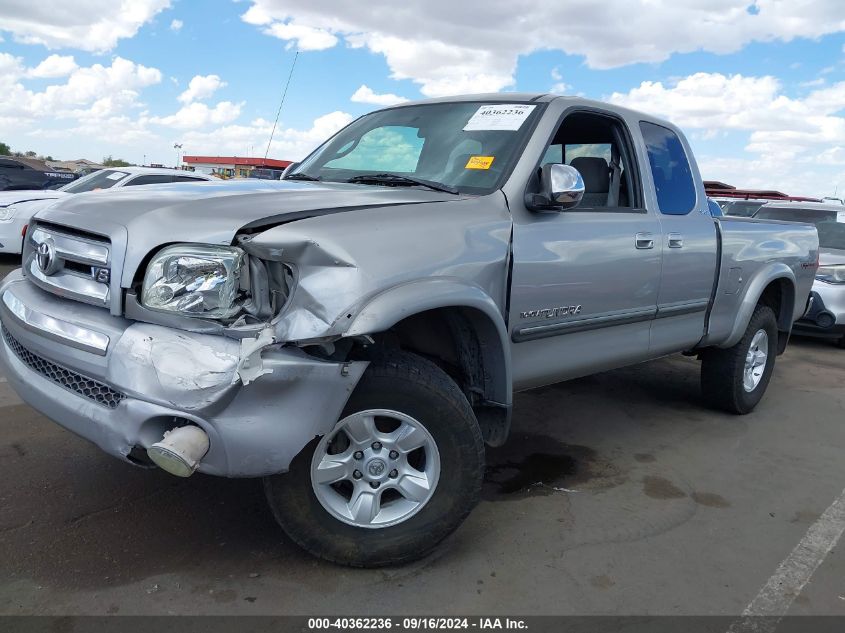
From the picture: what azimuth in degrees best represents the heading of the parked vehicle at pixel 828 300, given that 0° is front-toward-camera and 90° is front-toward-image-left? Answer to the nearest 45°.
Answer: approximately 45°

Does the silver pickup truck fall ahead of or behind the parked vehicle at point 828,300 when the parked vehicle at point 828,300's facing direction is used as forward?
ahead

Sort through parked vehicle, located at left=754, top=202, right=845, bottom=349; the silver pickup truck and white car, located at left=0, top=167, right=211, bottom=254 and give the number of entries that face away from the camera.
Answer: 0

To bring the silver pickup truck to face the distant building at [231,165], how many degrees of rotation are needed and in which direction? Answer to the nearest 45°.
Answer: approximately 135° to its right

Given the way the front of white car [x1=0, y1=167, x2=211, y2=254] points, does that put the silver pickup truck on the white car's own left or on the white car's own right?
on the white car's own left

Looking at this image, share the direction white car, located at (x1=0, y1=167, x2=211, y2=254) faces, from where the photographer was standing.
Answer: facing the viewer and to the left of the viewer

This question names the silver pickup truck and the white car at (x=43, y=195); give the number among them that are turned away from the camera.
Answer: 0

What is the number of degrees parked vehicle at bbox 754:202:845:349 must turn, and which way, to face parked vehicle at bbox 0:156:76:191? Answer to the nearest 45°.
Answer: approximately 45° to its right

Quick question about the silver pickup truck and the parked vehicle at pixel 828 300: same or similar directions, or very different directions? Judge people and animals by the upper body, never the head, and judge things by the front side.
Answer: same or similar directions

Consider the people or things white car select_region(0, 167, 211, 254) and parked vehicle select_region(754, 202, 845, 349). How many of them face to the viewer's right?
0

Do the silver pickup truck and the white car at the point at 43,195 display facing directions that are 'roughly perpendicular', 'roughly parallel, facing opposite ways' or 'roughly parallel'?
roughly parallel

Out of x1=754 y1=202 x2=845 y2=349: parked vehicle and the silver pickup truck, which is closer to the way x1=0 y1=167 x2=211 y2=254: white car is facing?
the silver pickup truck

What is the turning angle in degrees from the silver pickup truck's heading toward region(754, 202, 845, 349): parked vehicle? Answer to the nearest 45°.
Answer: approximately 180°
